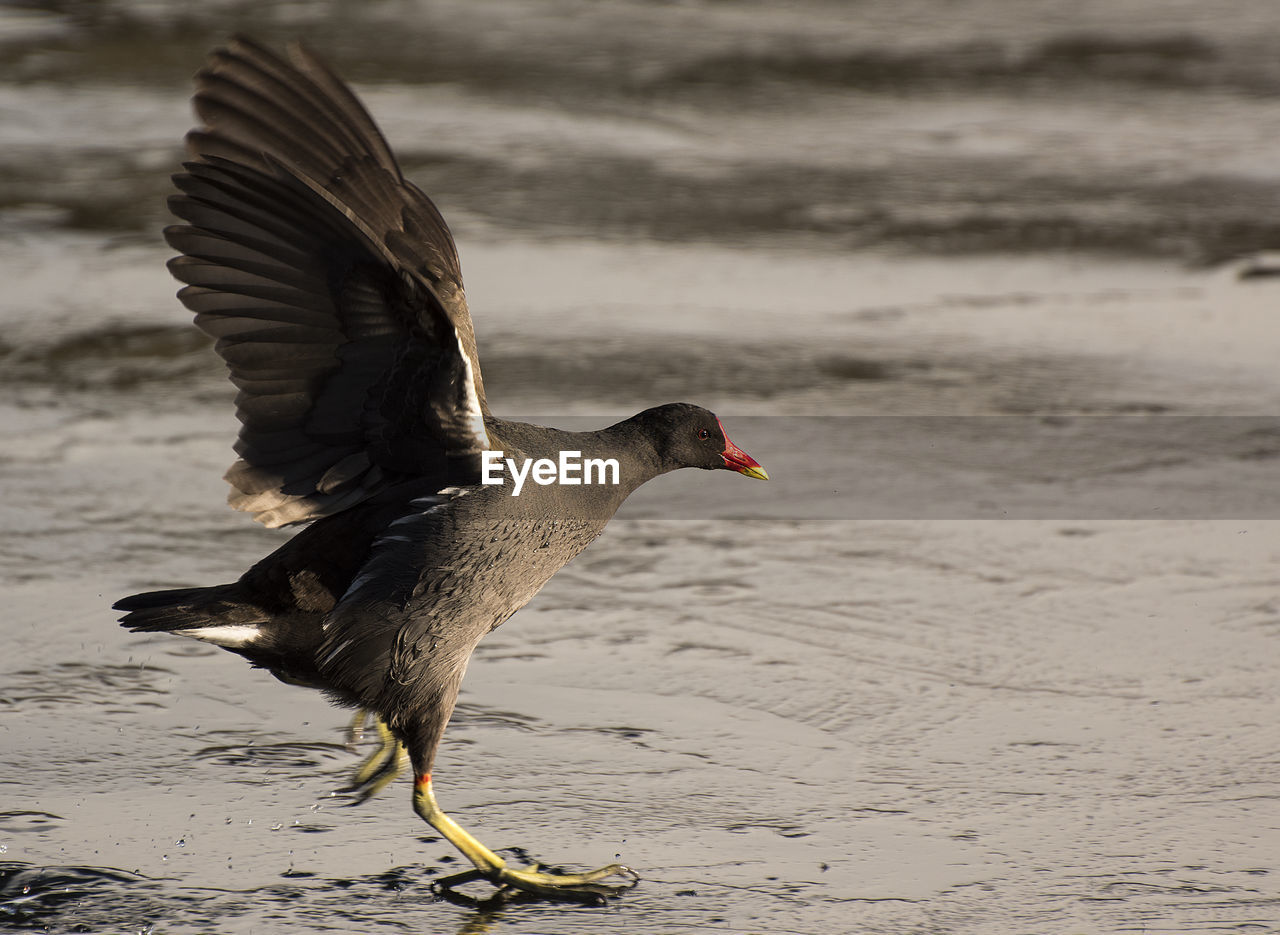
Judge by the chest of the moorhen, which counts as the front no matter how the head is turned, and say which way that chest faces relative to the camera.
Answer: to the viewer's right
